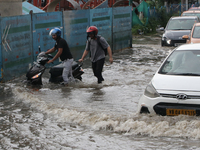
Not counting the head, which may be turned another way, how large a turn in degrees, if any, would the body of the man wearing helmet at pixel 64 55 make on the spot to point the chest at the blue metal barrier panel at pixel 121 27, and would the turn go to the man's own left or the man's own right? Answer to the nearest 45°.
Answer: approximately 90° to the man's own right

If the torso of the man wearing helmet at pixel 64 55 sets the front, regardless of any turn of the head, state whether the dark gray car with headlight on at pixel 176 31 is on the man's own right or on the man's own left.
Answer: on the man's own right

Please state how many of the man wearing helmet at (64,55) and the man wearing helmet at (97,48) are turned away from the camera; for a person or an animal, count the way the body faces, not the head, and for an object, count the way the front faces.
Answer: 0

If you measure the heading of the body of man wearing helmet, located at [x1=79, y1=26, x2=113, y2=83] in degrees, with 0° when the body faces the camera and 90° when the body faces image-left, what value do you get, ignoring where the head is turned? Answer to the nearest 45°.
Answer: approximately 45°

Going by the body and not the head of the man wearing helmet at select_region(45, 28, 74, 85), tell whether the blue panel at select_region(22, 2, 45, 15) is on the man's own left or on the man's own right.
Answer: on the man's own right

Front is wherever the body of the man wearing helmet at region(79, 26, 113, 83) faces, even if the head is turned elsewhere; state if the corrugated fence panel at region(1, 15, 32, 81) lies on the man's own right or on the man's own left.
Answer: on the man's own right

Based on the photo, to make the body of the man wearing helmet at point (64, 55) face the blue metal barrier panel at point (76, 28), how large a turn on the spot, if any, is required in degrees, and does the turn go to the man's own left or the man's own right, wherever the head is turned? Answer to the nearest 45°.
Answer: approximately 90° to the man's own right

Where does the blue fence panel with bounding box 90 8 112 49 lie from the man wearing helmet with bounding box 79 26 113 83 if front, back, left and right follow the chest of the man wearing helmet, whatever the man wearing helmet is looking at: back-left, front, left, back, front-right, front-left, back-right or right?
back-right

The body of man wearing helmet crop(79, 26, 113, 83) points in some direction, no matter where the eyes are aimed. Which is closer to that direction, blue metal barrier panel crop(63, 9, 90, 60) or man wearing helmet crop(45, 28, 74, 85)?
the man wearing helmet

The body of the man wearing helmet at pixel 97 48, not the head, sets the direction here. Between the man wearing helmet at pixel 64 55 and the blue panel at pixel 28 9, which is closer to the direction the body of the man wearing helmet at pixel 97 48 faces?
the man wearing helmet

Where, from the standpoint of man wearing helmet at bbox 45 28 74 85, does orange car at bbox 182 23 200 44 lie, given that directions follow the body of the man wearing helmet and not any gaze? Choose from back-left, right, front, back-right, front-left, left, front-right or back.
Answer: back-right

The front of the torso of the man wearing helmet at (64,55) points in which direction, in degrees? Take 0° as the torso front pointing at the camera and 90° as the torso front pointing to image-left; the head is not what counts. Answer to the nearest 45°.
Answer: approximately 90°
